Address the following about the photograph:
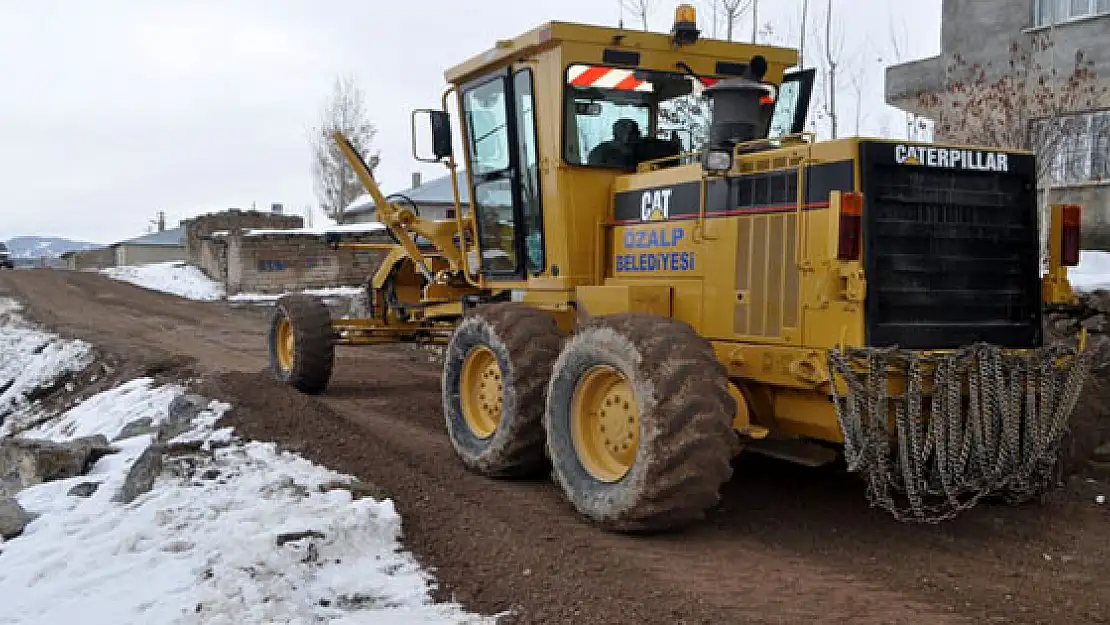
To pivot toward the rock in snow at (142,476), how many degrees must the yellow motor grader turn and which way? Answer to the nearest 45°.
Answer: approximately 45° to its left

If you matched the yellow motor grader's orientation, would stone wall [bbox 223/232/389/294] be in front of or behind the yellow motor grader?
in front

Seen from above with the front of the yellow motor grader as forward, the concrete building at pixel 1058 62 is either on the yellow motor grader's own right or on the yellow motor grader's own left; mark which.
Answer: on the yellow motor grader's own right

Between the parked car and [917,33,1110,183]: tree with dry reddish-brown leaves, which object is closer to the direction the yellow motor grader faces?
the parked car

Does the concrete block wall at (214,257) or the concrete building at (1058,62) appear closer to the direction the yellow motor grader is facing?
the concrete block wall

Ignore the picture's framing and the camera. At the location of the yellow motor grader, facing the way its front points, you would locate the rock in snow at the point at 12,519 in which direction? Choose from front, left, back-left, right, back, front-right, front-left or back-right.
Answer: front-left

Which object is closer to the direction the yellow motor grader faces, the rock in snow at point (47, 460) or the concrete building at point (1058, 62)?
the rock in snow

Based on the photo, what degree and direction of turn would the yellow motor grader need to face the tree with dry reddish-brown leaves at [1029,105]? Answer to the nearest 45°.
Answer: approximately 90° to its right

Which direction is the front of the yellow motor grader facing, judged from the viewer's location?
facing away from the viewer and to the left of the viewer
